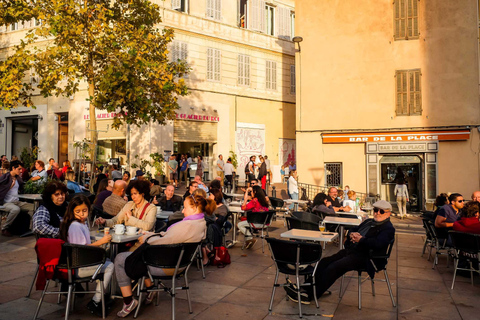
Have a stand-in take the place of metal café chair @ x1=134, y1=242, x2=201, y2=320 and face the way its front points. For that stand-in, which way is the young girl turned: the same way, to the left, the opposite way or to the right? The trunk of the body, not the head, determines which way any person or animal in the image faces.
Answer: the opposite way

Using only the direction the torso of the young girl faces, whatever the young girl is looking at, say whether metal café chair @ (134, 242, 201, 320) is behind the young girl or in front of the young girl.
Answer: in front

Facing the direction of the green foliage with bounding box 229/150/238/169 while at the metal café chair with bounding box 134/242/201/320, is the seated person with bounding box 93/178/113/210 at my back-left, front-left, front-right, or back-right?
front-left

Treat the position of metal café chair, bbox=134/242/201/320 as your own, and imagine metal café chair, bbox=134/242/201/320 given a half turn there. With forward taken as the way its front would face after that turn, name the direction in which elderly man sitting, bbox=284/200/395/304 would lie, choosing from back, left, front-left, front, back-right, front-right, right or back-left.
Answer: front-left

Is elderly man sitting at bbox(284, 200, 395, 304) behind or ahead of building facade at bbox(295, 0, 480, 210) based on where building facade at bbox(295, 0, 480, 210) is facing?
ahead

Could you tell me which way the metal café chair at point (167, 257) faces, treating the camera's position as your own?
facing away from the viewer and to the left of the viewer

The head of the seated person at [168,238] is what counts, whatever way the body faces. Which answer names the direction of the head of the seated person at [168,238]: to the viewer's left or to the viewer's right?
to the viewer's left

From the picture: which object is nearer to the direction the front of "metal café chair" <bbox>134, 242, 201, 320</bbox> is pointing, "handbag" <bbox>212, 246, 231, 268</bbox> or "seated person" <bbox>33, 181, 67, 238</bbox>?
the seated person

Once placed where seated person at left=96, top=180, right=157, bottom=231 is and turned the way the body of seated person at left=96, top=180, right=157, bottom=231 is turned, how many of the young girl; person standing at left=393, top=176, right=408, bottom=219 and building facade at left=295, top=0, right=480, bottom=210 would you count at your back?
2

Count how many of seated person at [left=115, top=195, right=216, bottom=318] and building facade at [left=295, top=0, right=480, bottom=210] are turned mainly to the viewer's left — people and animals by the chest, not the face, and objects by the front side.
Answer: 1

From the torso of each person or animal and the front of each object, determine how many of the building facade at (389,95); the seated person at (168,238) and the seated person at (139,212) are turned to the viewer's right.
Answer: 0

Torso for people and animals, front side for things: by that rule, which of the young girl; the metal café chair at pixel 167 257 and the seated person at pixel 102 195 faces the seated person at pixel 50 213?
the metal café chair

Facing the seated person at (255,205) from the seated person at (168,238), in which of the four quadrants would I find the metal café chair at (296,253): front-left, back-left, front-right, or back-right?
front-right

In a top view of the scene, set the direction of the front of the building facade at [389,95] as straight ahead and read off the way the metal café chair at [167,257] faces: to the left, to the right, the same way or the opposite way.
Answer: to the right

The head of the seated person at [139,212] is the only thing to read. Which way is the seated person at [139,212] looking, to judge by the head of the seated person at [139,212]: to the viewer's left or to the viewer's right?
to the viewer's left

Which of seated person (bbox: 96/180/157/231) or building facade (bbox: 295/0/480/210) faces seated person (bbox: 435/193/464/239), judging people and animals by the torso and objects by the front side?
the building facade

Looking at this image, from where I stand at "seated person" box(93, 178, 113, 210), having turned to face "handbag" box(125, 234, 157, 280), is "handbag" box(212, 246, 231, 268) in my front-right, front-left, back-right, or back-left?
front-left
